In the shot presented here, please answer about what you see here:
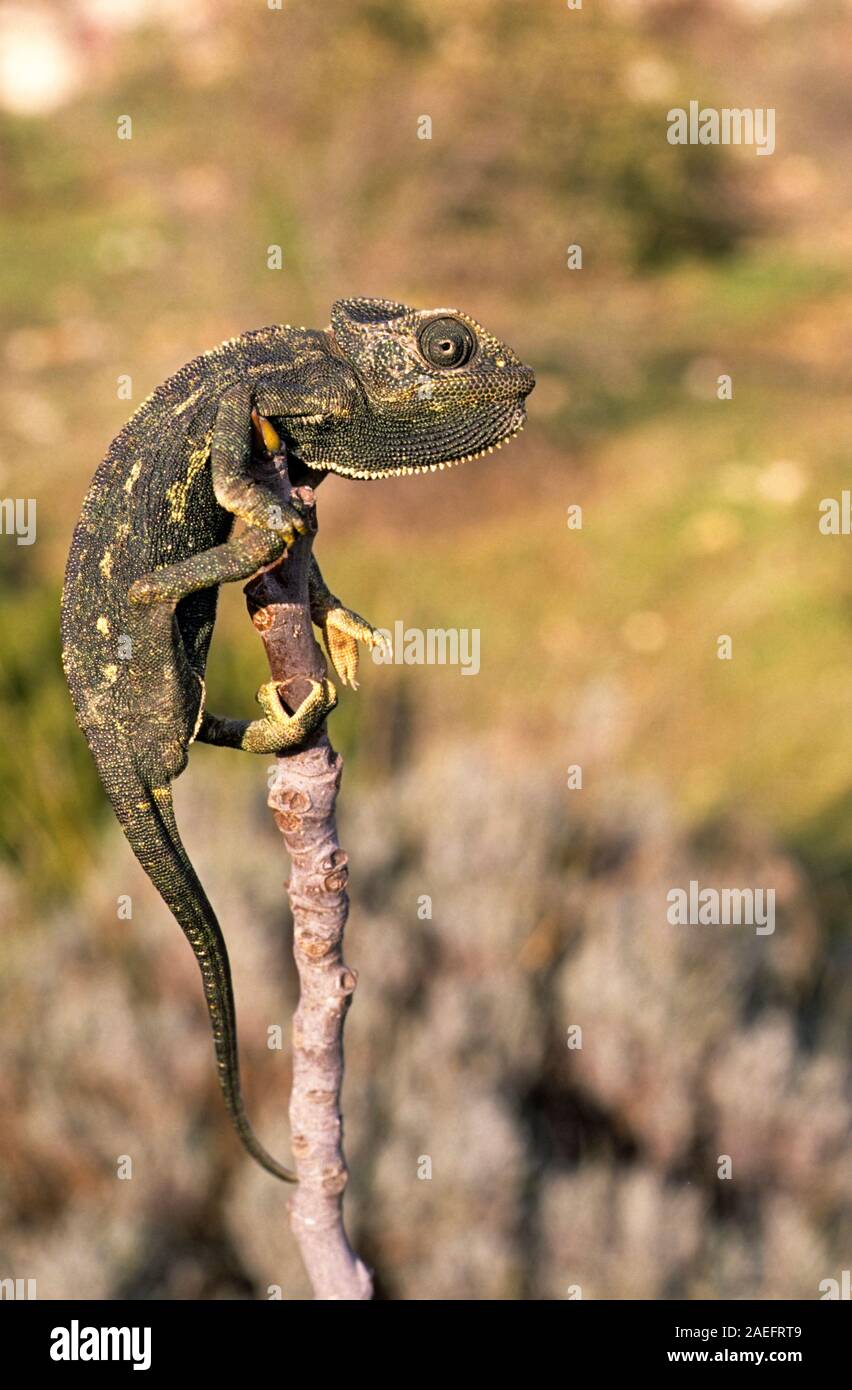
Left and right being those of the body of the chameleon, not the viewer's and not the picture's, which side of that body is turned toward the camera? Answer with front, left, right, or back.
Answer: right
